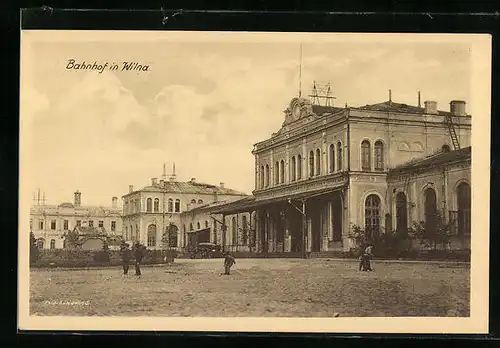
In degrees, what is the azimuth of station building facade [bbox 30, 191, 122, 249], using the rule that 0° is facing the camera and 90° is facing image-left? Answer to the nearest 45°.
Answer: approximately 0°
